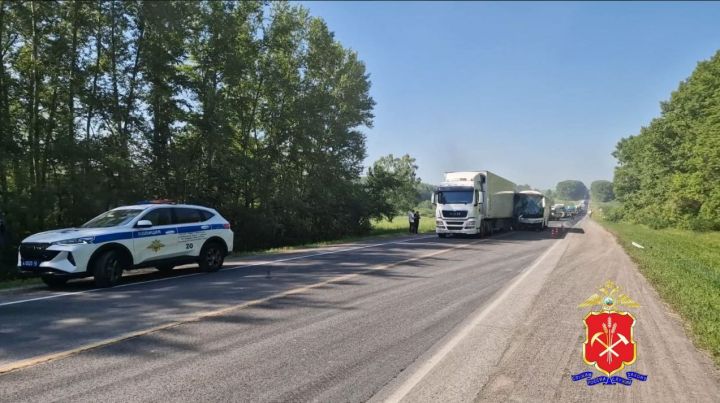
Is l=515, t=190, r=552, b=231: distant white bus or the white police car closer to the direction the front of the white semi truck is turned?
the white police car

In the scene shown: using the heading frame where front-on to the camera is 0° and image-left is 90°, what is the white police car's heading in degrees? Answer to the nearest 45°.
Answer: approximately 45°

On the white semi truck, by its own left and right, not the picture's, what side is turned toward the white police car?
front

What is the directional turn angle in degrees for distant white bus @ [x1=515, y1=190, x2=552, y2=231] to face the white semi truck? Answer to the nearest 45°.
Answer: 0° — it already faces it

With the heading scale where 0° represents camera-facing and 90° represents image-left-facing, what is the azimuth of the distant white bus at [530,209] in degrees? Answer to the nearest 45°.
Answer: approximately 0°

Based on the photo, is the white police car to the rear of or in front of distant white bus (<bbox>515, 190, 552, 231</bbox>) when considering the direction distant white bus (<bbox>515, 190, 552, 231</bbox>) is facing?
in front

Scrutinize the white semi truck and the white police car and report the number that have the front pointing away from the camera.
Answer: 0

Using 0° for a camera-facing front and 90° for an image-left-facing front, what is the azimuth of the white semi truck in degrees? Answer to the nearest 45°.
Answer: approximately 45°

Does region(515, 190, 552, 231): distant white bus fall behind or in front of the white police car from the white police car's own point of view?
behind
